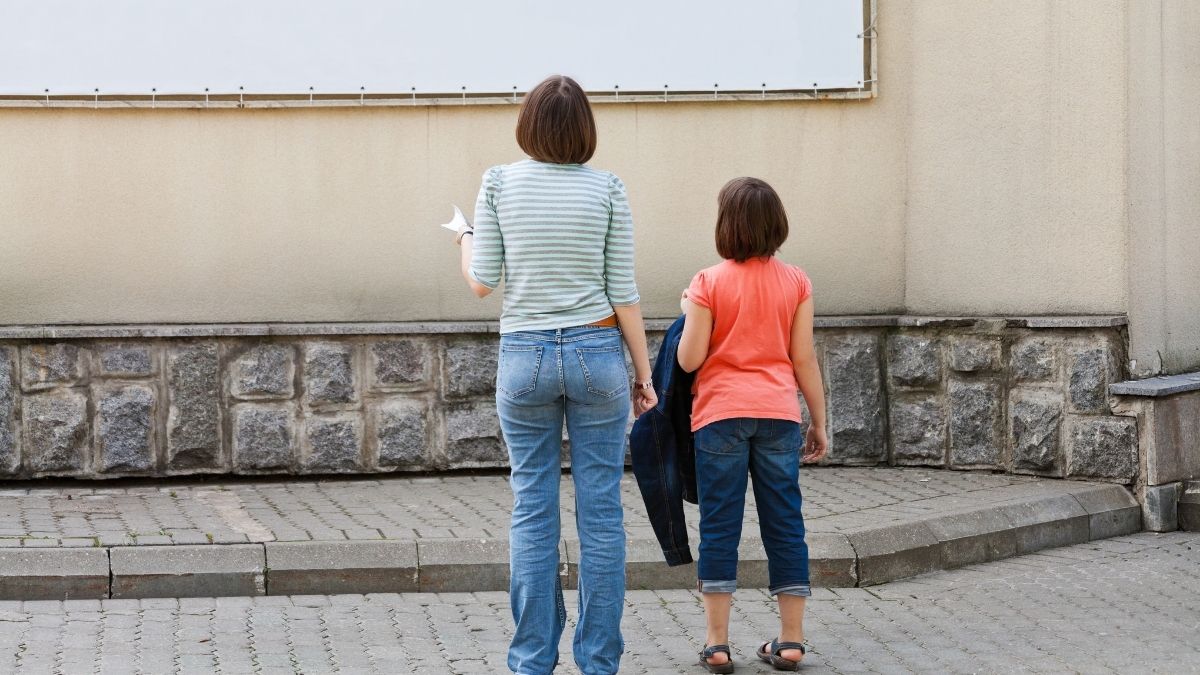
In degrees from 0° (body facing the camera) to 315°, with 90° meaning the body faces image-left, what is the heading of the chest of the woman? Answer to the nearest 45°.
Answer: approximately 180°

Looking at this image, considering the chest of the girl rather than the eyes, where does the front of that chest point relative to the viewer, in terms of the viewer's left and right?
facing away from the viewer

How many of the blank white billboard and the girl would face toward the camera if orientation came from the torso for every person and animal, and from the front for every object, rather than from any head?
1

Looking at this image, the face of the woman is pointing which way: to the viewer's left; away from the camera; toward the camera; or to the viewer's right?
away from the camera

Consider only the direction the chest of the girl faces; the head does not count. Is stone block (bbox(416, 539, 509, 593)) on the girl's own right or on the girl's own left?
on the girl's own left

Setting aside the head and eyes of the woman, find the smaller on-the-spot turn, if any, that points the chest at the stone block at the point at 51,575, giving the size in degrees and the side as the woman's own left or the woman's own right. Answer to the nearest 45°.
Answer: approximately 45° to the woman's own left

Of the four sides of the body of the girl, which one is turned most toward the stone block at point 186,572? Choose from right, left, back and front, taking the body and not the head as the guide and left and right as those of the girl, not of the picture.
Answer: left

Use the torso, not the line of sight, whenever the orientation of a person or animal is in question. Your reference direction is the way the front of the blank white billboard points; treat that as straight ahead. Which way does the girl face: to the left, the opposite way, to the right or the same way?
the opposite way

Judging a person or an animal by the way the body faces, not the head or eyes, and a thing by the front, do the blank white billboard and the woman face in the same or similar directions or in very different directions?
very different directions
